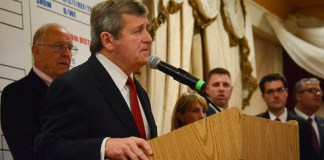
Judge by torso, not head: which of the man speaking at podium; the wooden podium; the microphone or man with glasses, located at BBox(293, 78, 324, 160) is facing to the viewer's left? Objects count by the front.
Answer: the microphone

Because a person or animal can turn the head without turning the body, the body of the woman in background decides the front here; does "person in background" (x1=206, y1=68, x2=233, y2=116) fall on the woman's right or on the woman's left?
on the woman's left

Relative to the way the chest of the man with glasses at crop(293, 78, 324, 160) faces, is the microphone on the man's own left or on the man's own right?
on the man's own right

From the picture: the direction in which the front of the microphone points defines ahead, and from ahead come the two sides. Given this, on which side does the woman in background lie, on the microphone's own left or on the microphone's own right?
on the microphone's own right

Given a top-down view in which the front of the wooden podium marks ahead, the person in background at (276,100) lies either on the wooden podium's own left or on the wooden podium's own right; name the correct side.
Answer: on the wooden podium's own left

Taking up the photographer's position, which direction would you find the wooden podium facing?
facing the viewer and to the right of the viewer

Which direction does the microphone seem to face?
to the viewer's left

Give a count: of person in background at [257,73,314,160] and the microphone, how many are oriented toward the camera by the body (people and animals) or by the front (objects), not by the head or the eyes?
1

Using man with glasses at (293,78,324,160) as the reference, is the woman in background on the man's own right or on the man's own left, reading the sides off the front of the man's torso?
on the man's own right

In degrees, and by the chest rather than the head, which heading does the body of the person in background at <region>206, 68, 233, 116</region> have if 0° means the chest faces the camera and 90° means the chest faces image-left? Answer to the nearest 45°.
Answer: approximately 0°
